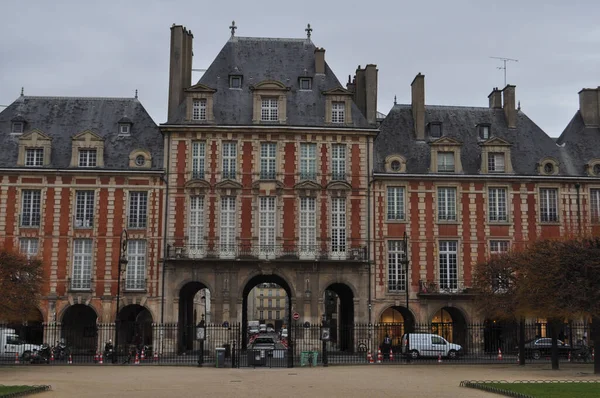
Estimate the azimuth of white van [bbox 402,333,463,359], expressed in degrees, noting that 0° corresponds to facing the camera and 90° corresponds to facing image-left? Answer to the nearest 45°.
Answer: approximately 270°
